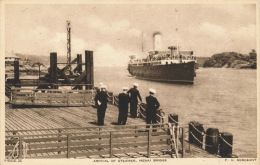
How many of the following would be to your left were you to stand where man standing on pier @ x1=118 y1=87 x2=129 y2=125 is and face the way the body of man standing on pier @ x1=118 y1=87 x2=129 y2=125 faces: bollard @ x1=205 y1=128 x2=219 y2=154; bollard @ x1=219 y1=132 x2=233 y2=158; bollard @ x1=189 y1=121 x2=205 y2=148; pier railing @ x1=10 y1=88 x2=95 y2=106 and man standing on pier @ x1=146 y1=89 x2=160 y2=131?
1

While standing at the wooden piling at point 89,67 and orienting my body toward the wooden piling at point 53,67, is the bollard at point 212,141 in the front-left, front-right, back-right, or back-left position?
back-left

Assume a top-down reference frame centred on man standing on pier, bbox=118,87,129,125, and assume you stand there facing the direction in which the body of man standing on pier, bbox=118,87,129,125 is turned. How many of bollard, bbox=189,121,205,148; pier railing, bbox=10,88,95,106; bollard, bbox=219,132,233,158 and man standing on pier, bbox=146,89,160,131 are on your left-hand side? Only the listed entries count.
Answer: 1

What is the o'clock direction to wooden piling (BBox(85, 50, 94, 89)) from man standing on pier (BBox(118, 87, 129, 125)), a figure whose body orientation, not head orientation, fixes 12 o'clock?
The wooden piling is roughly at 10 o'clock from the man standing on pier.

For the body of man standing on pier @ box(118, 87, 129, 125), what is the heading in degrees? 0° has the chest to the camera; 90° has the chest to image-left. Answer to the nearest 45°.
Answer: approximately 225°

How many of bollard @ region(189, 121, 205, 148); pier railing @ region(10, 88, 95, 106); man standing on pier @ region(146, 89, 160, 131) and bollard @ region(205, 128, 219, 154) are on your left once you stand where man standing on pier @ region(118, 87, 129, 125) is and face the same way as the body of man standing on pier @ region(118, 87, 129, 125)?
1

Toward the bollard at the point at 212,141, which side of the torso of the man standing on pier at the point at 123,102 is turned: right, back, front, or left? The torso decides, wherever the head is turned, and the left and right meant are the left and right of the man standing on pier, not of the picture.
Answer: right

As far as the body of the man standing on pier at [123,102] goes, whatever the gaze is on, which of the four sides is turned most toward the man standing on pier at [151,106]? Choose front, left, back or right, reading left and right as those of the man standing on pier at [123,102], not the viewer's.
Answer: right

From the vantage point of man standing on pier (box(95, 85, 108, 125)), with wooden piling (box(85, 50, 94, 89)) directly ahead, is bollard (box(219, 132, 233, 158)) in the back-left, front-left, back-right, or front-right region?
back-right

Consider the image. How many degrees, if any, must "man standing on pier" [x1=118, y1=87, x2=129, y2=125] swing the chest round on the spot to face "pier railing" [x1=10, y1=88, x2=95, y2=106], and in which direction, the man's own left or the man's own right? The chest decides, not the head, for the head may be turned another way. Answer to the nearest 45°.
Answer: approximately 90° to the man's own left

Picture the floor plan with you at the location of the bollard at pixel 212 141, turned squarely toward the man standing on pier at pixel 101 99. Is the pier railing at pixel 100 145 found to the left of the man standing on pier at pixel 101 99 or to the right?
left

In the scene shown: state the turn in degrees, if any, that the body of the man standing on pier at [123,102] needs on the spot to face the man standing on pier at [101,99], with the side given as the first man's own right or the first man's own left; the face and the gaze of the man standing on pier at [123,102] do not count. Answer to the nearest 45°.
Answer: approximately 135° to the first man's own left
